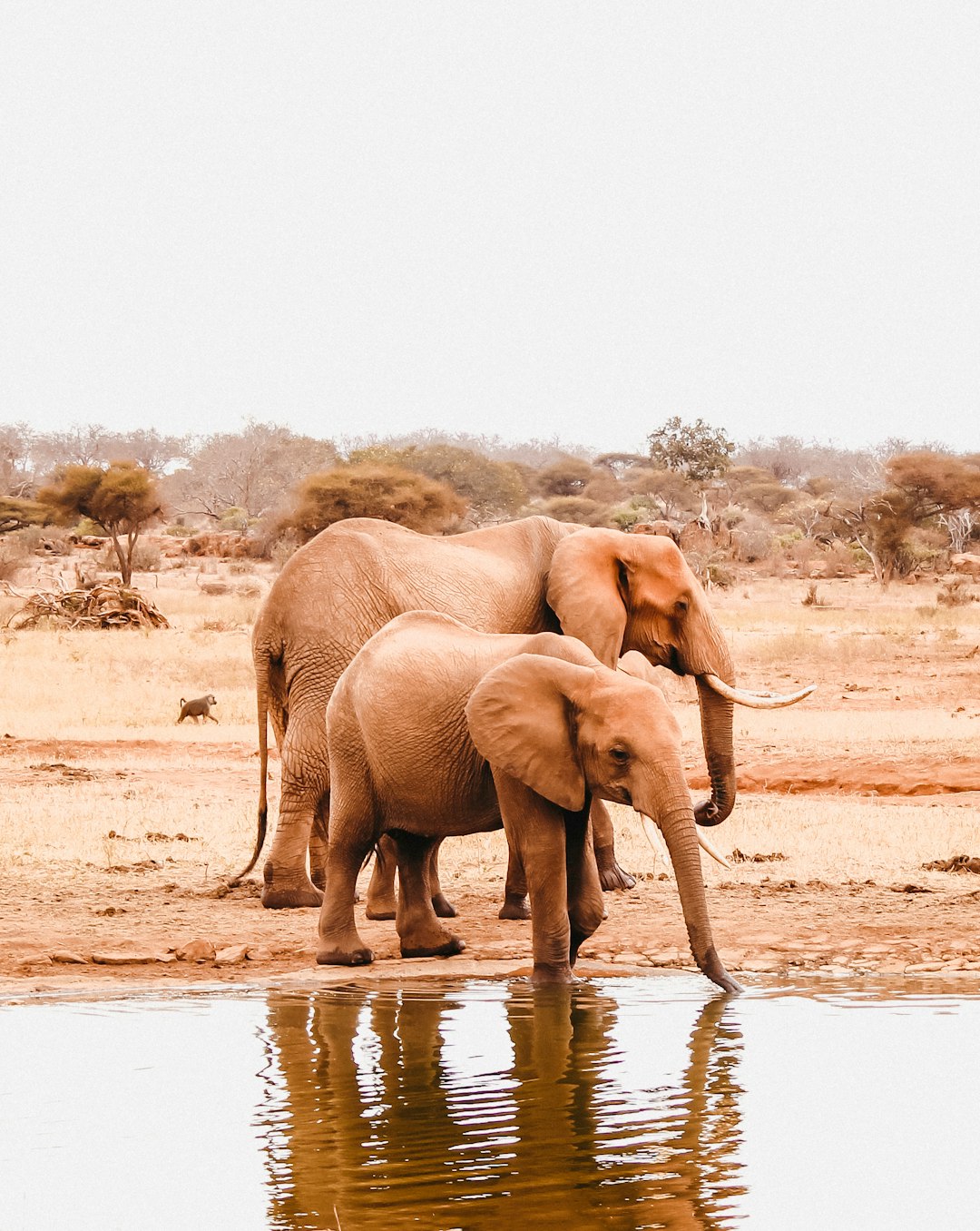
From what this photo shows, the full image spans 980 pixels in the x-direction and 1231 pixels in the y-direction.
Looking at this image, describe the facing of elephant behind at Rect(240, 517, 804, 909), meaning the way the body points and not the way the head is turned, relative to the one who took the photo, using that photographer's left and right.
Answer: facing to the right of the viewer

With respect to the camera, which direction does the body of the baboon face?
to the viewer's right

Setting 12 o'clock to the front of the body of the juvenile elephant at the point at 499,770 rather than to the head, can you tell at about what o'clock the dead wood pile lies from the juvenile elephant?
The dead wood pile is roughly at 7 o'clock from the juvenile elephant.

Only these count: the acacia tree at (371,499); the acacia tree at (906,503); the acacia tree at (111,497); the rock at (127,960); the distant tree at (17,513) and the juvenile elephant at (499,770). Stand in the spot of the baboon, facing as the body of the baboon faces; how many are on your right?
2

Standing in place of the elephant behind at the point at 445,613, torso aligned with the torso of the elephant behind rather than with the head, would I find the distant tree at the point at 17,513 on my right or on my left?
on my left

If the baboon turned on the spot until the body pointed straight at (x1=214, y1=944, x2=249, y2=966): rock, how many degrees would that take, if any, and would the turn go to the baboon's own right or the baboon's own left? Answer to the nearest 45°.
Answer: approximately 90° to the baboon's own right

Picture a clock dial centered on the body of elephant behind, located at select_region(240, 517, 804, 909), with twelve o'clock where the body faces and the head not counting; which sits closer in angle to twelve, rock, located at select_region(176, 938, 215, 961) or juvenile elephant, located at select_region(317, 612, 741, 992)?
the juvenile elephant

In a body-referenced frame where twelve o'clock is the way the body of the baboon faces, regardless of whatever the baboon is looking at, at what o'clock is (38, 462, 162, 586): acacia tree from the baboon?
The acacia tree is roughly at 9 o'clock from the baboon.

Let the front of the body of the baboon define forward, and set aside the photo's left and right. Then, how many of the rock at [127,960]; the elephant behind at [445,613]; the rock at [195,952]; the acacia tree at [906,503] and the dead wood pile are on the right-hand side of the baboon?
3

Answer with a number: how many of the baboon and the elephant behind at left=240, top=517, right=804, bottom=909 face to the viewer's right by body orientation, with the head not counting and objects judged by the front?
2

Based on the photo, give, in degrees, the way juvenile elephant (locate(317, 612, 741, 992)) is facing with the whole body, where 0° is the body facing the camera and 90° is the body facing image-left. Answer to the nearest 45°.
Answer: approximately 315°

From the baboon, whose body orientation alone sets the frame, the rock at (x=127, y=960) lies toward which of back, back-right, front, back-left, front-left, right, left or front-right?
right
